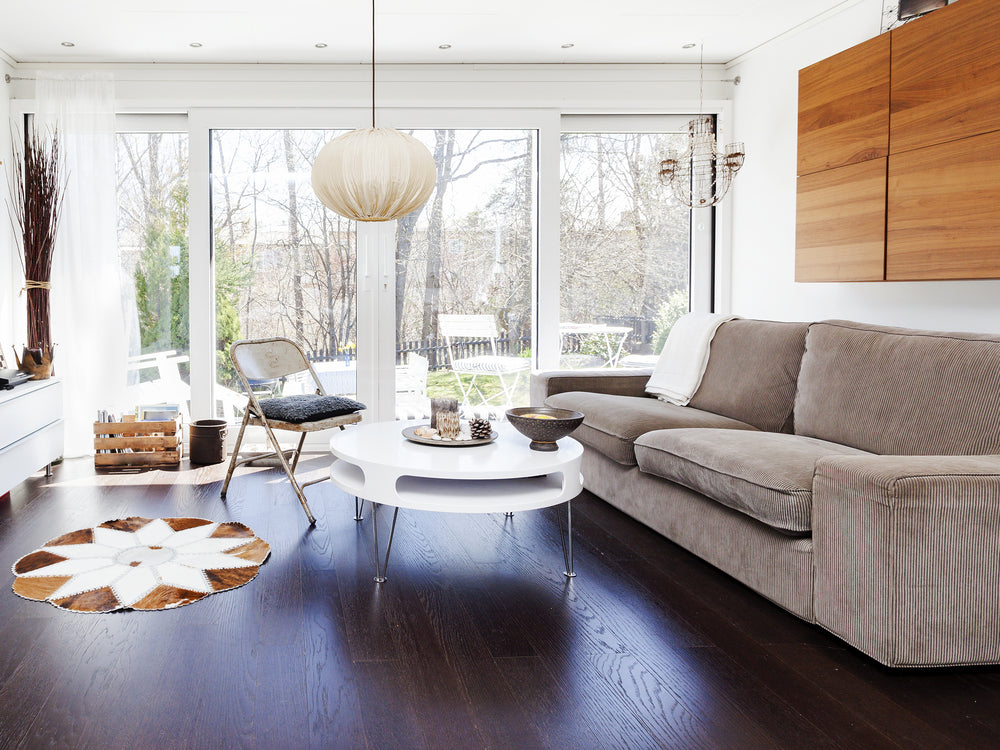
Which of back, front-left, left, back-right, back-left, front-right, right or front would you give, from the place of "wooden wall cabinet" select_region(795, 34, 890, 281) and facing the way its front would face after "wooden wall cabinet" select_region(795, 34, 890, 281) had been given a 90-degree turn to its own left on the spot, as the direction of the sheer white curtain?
back-right

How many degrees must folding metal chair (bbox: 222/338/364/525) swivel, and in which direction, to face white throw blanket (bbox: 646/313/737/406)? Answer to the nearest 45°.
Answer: approximately 45° to its left

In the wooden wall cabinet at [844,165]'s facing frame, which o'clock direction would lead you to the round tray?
The round tray is roughly at 12 o'clock from the wooden wall cabinet.

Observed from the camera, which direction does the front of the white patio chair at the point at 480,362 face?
facing the viewer and to the right of the viewer

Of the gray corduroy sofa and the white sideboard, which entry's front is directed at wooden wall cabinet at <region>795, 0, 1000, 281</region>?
the white sideboard

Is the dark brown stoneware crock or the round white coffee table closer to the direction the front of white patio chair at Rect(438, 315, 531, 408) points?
the round white coffee table

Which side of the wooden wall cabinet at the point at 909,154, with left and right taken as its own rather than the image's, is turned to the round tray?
front

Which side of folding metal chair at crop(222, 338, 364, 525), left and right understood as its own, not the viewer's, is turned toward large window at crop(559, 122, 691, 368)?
left

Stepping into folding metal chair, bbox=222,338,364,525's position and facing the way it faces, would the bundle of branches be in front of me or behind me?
behind
